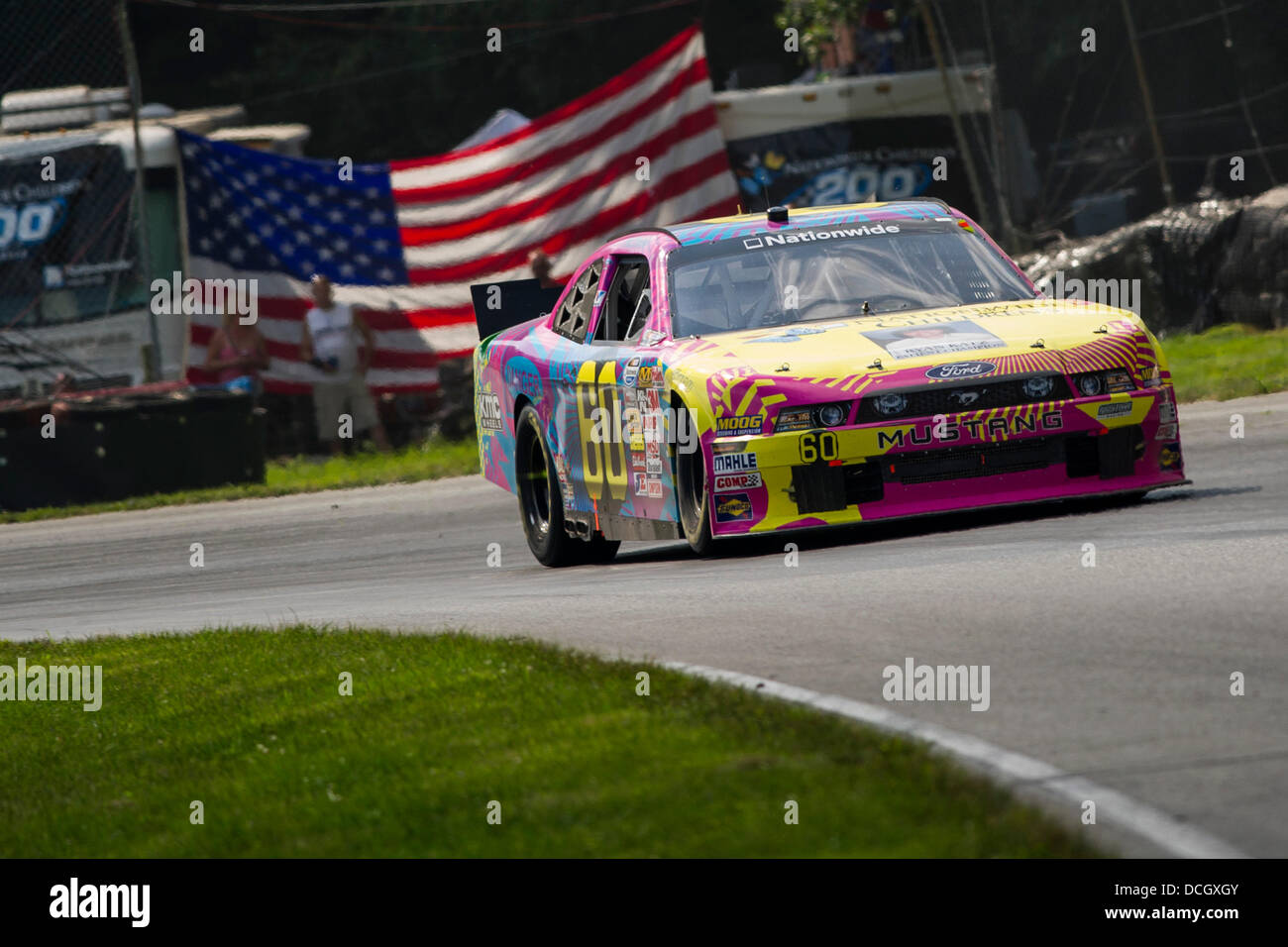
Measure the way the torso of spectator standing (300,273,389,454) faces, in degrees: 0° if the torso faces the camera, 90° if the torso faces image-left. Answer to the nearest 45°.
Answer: approximately 0°

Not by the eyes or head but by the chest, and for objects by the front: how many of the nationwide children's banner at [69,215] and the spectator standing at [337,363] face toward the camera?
2

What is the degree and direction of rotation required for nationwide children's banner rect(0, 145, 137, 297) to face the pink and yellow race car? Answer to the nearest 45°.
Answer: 0° — it already faces it

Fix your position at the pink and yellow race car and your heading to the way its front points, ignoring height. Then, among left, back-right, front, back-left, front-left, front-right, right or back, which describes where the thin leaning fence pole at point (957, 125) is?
back-left

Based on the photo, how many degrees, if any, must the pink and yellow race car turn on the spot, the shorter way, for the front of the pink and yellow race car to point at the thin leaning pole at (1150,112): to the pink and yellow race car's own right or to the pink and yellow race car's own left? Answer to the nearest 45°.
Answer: approximately 135° to the pink and yellow race car's own left

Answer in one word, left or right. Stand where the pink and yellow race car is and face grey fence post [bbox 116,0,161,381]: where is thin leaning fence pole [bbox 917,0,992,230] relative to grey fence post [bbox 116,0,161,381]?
right

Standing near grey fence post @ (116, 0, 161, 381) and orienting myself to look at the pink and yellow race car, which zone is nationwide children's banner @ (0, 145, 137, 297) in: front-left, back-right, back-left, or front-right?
back-right

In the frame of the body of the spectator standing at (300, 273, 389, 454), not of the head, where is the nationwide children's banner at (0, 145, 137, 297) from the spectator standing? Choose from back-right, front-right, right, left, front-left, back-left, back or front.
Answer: right

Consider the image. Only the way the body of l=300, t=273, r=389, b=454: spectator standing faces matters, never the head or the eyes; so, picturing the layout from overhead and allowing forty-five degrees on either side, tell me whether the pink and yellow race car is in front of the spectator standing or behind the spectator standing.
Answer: in front

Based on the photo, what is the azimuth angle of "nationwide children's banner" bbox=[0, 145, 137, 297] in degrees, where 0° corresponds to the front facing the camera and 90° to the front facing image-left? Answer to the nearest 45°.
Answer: approximately 0°

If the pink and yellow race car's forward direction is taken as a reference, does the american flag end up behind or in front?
behind

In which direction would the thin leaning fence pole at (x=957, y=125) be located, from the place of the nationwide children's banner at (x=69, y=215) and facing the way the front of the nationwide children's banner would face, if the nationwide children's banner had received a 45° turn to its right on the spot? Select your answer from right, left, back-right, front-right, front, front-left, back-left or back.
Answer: back-left
